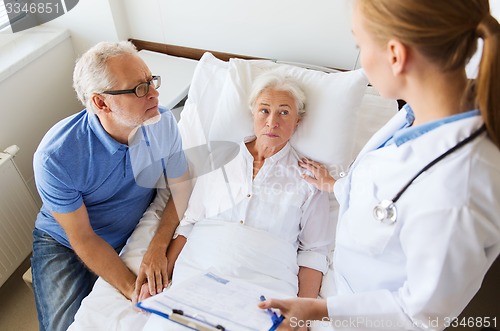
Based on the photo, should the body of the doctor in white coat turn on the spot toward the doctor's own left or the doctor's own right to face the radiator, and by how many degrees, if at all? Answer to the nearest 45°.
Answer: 0° — they already face it

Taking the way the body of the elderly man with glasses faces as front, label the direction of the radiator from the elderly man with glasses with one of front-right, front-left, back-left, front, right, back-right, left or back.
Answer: back

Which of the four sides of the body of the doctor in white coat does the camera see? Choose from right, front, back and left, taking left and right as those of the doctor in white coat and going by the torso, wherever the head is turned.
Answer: left

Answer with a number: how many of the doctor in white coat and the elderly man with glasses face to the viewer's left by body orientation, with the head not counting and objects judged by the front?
1

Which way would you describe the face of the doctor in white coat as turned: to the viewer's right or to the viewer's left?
to the viewer's left

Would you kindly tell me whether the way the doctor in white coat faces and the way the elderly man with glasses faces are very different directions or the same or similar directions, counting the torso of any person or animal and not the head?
very different directions

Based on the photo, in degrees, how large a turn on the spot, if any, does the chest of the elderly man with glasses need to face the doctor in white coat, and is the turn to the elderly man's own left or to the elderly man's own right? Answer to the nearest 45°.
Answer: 0° — they already face them

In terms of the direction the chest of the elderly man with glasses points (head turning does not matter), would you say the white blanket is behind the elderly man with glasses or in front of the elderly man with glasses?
in front

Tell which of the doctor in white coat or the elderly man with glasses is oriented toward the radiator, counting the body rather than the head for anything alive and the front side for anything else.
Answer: the doctor in white coat

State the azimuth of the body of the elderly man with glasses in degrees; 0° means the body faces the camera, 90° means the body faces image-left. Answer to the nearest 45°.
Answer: approximately 315°
